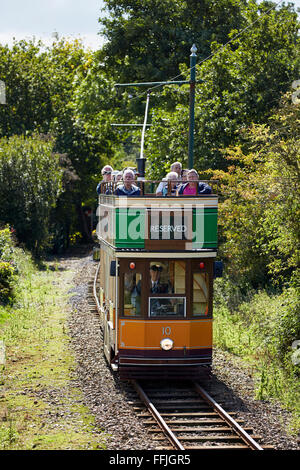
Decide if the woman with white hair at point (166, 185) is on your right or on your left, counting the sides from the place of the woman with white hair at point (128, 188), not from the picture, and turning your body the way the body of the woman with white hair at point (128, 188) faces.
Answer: on your left

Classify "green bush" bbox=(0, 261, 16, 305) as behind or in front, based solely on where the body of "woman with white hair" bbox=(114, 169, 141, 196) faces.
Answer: behind

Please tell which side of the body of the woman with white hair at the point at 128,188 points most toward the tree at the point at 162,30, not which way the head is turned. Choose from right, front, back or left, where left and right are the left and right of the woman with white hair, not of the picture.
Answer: back

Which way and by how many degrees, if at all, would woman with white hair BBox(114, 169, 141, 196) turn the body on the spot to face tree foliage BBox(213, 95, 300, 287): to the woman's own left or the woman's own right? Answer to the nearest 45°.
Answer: approximately 135° to the woman's own left

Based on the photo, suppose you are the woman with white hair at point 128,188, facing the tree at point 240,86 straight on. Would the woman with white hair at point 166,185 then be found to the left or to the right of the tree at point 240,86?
right

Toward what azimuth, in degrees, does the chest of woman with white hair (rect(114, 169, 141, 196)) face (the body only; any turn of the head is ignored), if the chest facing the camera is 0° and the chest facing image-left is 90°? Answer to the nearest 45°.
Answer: approximately 0°

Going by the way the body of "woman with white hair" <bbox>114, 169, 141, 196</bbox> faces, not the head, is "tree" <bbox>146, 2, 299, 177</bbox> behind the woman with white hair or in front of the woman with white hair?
behind
